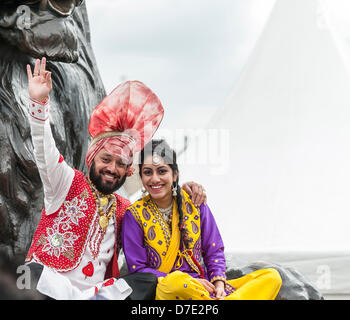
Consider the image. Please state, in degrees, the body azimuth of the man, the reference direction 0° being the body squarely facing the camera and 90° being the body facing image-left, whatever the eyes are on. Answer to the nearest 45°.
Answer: approximately 315°

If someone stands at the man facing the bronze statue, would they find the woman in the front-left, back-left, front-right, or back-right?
back-right
